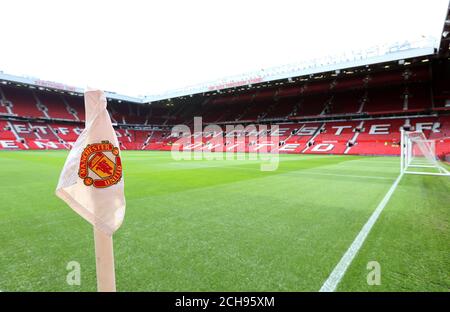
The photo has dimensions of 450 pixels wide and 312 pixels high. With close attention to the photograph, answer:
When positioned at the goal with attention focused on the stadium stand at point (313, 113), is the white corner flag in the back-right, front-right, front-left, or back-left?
back-left

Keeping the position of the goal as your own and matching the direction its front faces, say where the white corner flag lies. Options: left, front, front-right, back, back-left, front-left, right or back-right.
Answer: left

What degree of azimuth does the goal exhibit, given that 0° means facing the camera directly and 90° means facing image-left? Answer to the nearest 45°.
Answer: approximately 90°

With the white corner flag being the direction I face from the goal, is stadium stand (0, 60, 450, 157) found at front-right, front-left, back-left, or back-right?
back-right

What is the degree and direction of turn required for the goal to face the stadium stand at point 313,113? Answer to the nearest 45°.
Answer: approximately 45° to its right
